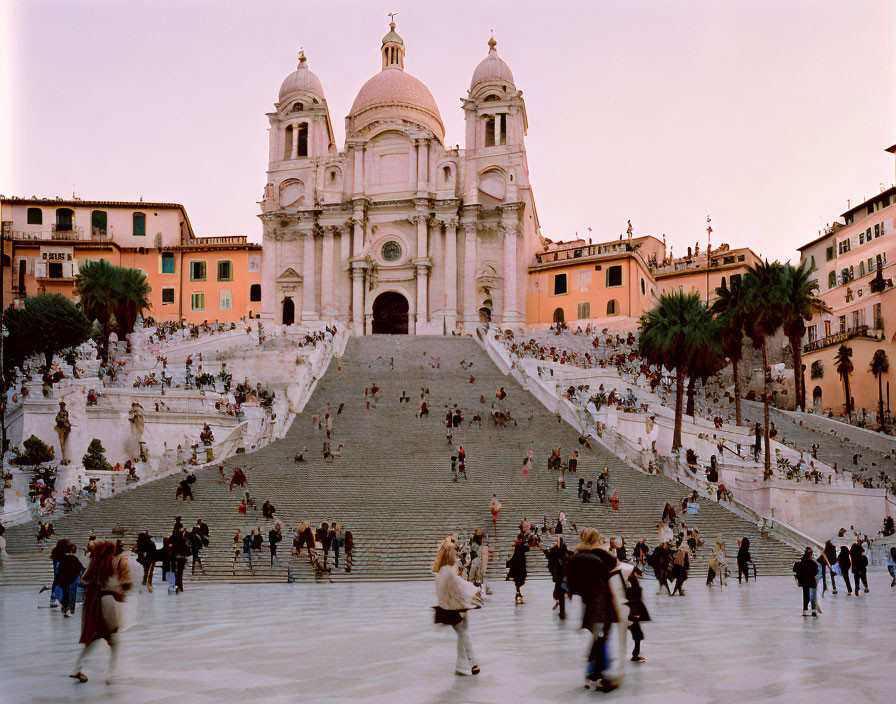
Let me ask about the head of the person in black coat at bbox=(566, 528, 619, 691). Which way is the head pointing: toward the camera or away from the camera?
away from the camera

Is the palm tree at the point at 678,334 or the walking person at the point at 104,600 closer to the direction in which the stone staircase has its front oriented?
the walking person

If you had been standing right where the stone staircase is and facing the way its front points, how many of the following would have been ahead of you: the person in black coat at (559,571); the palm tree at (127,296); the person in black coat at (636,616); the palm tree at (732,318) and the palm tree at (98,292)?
2

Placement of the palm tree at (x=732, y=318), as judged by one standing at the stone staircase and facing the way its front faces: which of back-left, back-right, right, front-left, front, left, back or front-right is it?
back-left

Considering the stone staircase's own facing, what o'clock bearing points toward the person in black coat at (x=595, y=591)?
The person in black coat is roughly at 12 o'clock from the stone staircase.

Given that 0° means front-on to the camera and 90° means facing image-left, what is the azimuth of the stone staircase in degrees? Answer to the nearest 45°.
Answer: approximately 0°

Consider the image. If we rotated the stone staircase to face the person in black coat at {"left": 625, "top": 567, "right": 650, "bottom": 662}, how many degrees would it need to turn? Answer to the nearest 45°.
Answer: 0° — it already faces them

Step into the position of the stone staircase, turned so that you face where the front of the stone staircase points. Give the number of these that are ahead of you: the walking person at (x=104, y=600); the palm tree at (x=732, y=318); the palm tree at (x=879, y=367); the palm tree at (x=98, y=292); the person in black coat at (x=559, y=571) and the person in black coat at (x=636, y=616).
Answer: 3

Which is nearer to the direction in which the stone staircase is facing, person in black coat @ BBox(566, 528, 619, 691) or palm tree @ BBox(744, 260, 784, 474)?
the person in black coat

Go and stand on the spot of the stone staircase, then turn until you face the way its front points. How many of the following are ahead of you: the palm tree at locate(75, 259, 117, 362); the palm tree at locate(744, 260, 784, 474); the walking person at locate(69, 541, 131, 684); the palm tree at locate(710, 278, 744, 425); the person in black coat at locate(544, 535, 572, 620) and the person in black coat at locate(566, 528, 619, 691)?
3

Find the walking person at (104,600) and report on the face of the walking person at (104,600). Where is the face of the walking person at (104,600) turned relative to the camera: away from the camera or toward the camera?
away from the camera

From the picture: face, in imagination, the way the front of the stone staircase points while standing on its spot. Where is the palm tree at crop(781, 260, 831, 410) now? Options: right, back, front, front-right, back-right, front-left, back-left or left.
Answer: back-left
